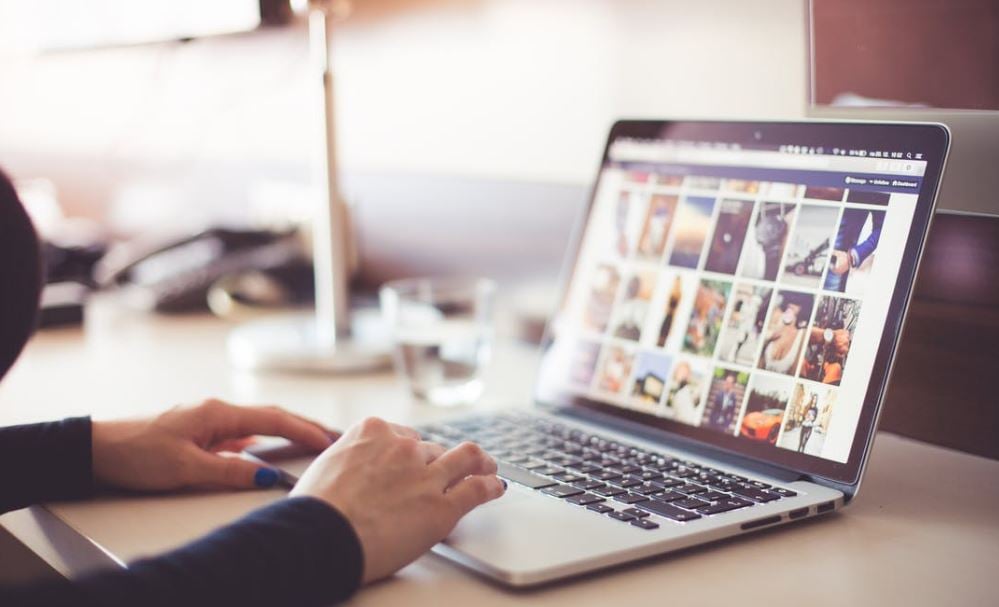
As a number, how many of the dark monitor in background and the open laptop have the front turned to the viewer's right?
0

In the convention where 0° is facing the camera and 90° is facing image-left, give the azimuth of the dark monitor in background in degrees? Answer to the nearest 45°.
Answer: approximately 0°

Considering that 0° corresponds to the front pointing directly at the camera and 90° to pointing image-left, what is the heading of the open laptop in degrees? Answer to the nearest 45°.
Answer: approximately 45°

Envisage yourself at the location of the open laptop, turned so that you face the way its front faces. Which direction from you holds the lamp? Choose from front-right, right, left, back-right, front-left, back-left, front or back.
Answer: right

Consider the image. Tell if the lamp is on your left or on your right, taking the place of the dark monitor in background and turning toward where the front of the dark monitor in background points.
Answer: on your right
